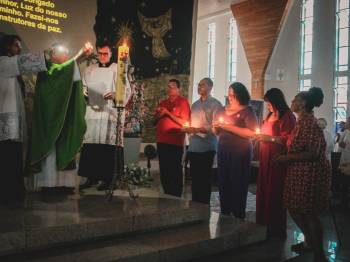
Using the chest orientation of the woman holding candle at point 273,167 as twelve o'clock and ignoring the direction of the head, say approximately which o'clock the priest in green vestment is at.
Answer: The priest in green vestment is roughly at 1 o'clock from the woman holding candle.

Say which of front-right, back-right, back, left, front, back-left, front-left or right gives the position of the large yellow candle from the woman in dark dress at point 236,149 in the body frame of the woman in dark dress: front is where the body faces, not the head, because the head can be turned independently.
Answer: front

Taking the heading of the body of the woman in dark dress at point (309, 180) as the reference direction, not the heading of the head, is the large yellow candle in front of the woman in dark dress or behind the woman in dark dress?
in front

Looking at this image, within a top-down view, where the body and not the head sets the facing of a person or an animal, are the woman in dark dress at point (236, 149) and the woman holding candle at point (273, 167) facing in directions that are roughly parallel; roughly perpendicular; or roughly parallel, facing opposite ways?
roughly parallel

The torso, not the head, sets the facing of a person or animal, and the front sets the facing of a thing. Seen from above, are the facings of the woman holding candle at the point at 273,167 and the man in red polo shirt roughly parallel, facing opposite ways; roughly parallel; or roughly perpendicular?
roughly parallel

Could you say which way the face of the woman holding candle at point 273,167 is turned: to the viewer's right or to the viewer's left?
to the viewer's left

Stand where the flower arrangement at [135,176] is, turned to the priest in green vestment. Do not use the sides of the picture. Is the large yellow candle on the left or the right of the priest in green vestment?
left

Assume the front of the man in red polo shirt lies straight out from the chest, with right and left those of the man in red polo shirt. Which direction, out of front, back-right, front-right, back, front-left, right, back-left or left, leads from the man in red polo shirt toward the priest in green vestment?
front

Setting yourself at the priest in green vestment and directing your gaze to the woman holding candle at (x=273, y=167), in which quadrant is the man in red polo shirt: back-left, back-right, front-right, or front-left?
front-left

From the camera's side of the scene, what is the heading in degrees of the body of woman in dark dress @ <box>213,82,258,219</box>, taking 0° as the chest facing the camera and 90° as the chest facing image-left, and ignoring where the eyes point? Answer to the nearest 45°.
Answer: approximately 45°

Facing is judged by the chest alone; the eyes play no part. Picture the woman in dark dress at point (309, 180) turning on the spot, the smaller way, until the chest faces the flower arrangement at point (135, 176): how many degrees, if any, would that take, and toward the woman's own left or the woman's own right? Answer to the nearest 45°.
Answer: approximately 45° to the woman's own right

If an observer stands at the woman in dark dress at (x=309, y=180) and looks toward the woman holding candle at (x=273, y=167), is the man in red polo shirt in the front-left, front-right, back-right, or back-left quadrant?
front-left

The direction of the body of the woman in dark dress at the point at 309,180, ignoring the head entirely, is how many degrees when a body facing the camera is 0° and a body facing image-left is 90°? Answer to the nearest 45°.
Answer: approximately 90°

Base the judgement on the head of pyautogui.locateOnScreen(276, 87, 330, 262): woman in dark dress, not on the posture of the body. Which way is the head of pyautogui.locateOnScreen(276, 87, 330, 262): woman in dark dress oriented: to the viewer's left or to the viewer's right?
to the viewer's left

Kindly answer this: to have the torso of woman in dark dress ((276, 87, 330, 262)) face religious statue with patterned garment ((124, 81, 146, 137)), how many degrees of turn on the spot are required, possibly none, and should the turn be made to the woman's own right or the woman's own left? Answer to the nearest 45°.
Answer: approximately 45° to the woman's own right

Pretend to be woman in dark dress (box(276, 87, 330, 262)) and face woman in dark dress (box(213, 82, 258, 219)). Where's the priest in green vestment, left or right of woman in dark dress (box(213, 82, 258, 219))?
left

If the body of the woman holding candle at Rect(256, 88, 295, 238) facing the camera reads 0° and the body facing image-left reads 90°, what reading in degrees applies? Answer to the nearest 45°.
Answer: approximately 45°
